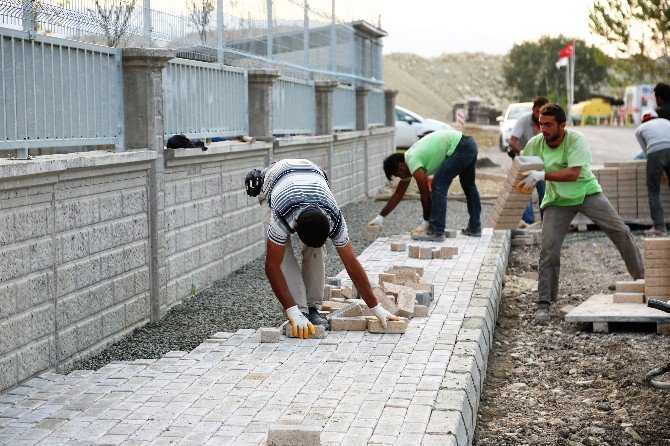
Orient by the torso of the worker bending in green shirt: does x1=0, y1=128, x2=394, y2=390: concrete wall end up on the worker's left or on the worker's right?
on the worker's left

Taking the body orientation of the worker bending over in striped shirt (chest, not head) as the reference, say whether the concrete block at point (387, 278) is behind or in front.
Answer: behind

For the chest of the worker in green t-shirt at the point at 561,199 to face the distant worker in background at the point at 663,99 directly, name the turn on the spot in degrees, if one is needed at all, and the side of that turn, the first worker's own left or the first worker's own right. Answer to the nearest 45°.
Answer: approximately 135° to the first worker's own right

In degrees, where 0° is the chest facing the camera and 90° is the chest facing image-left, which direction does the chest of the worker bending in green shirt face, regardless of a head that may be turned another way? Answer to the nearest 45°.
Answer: approximately 90°

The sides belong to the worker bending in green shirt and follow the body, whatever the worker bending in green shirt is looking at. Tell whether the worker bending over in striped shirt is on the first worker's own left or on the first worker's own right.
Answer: on the first worker's own left

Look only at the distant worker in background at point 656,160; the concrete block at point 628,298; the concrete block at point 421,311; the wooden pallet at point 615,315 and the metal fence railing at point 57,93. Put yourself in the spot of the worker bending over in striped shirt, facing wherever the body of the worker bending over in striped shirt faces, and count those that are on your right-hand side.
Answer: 1

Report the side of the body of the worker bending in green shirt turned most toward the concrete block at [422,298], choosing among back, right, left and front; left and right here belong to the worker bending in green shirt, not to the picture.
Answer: left

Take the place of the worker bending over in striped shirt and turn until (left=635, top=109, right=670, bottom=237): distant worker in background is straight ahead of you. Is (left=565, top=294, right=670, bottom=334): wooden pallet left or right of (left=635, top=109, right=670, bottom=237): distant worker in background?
right

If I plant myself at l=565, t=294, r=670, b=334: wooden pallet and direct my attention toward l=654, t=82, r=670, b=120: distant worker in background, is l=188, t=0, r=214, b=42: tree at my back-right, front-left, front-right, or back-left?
front-left

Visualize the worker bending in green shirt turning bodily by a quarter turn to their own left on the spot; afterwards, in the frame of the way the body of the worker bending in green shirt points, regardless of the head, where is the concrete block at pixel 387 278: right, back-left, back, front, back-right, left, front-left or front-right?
front

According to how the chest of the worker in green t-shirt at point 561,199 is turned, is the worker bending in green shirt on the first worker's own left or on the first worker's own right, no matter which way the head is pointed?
on the first worker's own right

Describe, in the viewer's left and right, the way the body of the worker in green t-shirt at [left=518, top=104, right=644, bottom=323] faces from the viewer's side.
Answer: facing the viewer and to the left of the viewer

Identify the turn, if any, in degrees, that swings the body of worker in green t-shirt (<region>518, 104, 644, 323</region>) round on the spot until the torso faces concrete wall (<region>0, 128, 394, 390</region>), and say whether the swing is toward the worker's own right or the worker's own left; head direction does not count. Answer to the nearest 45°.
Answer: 0° — they already face it

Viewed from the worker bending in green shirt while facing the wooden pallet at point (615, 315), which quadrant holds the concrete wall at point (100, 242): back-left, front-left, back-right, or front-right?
front-right

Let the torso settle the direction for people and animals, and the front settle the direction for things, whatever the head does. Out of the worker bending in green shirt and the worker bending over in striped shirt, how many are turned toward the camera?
1

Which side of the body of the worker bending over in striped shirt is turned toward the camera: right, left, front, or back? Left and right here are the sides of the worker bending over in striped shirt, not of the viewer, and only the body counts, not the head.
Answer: front
